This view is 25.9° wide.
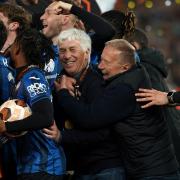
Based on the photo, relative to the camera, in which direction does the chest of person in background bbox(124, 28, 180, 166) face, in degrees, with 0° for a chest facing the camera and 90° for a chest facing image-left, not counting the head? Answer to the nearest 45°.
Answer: approximately 90°

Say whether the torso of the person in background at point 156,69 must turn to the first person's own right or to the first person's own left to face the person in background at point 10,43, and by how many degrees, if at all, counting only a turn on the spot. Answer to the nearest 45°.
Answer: approximately 45° to the first person's own left

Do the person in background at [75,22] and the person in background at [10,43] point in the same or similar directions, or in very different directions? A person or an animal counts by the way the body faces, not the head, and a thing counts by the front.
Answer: same or similar directions

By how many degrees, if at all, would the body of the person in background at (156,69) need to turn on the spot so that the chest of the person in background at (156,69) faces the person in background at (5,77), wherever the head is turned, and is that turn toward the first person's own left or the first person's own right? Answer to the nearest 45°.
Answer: approximately 45° to the first person's own left
